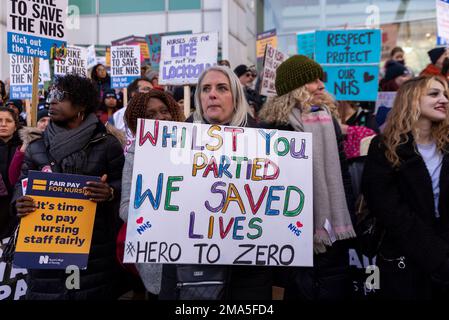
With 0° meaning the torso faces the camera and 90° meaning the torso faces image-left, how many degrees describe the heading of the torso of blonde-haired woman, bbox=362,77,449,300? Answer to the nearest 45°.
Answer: approximately 315°

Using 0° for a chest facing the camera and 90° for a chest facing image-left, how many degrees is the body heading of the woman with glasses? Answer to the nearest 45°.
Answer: approximately 45°

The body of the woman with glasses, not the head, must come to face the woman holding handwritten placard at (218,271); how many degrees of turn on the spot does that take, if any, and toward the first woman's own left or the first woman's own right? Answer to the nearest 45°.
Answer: approximately 90° to the first woman's own left
